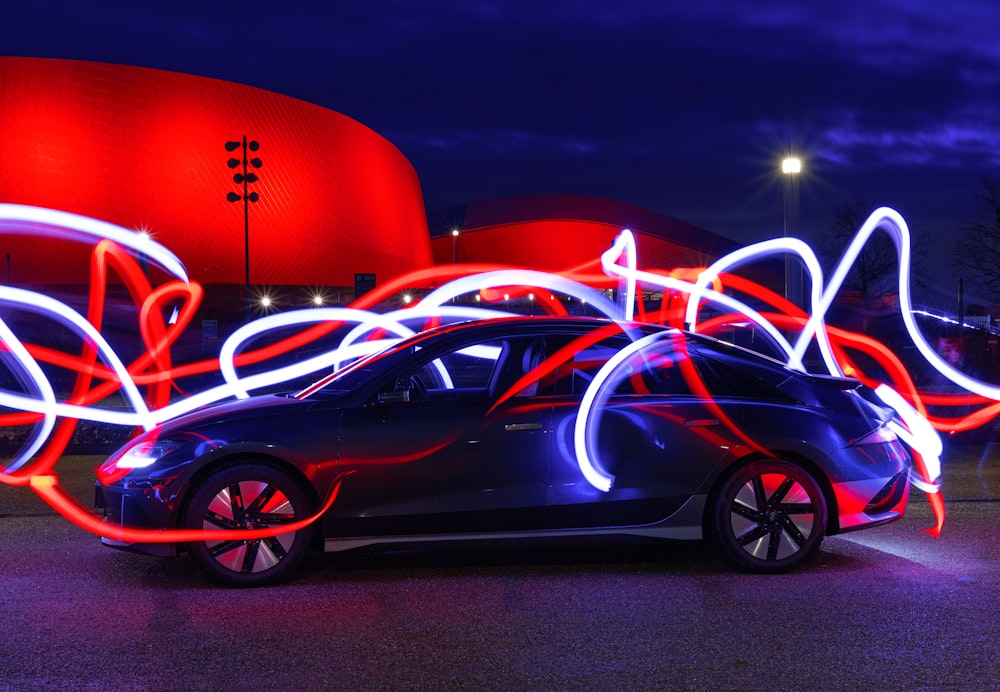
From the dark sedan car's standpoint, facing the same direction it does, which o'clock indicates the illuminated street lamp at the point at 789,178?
The illuminated street lamp is roughly at 4 o'clock from the dark sedan car.

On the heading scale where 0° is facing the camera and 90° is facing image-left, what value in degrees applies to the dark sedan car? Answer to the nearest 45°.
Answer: approximately 90°
